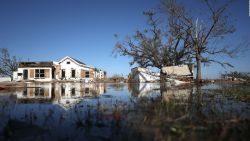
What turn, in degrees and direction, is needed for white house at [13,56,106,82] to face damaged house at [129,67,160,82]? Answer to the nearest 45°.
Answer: approximately 45° to its left

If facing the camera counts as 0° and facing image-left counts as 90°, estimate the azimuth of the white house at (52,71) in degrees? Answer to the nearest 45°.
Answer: approximately 0°
